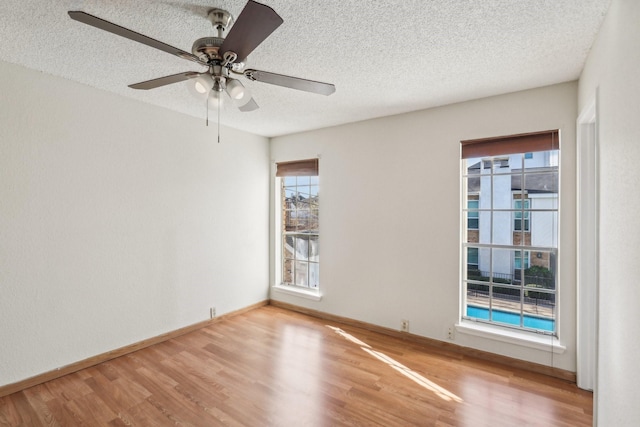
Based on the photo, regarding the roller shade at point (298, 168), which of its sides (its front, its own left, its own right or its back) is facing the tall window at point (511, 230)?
left

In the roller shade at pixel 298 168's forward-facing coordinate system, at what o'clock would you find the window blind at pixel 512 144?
the window blind at pixel 512 144 is roughly at 9 o'clock from the roller shade at pixel 298 168.

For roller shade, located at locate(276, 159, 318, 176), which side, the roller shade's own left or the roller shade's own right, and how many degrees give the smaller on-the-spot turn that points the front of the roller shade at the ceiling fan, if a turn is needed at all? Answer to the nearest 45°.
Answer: approximately 45° to the roller shade's own left

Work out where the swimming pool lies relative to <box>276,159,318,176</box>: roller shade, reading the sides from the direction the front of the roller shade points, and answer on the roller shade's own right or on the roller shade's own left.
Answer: on the roller shade's own left

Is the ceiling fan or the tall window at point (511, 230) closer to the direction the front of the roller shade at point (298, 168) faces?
the ceiling fan

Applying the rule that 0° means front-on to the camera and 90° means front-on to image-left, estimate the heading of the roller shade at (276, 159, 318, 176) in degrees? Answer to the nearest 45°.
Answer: approximately 45°

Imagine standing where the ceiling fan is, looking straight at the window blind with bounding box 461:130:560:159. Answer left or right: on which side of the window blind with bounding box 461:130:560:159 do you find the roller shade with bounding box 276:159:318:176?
left
